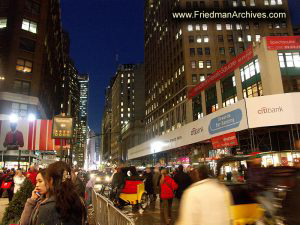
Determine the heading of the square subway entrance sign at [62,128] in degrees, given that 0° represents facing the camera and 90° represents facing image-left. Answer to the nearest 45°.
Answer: approximately 0°
